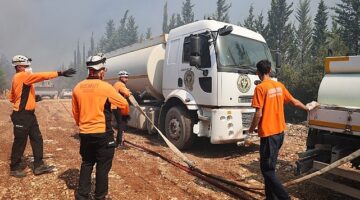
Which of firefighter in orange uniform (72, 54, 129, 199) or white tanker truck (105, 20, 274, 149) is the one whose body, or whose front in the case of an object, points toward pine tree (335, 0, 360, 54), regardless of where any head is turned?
the firefighter in orange uniform

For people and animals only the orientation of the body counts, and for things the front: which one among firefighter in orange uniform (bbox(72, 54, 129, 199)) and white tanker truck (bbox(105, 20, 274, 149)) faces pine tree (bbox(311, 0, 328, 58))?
the firefighter in orange uniform

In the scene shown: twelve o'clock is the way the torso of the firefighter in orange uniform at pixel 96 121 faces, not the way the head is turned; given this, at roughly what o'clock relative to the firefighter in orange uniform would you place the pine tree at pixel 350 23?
The pine tree is roughly at 12 o'clock from the firefighter in orange uniform.

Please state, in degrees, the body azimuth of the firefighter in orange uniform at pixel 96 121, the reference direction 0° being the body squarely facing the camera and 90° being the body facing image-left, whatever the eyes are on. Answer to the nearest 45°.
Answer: approximately 225°

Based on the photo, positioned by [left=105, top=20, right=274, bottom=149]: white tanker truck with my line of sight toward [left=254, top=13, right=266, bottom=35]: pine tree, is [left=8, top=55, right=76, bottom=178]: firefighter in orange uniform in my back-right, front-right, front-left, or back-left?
back-left

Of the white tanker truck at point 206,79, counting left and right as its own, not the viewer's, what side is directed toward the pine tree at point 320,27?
left

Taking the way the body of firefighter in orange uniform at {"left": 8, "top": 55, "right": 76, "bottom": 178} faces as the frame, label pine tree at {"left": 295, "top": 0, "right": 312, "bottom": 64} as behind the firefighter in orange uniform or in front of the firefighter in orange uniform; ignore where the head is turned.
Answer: in front

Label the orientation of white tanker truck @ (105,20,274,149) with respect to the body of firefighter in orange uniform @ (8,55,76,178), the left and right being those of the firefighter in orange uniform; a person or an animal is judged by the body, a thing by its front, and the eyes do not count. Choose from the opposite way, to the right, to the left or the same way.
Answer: to the right

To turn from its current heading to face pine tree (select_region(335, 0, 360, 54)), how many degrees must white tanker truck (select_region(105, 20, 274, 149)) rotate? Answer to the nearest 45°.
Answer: approximately 90° to its left

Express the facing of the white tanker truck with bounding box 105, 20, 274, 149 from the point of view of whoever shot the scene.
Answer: facing the viewer and to the right of the viewer

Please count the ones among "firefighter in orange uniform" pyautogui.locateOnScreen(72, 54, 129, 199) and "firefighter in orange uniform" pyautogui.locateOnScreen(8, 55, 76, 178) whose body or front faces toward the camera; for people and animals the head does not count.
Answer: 0

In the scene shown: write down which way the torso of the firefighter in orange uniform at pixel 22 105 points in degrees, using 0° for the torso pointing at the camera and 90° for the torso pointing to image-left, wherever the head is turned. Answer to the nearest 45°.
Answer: approximately 270°

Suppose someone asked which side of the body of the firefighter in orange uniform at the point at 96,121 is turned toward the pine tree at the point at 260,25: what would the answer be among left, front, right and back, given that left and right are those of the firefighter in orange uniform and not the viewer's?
front

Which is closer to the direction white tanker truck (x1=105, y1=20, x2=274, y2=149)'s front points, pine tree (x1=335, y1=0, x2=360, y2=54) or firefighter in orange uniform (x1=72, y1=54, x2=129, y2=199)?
the firefighter in orange uniform
